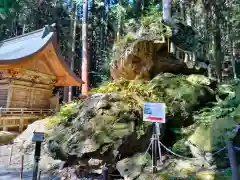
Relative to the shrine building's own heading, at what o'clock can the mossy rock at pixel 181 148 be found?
The mossy rock is roughly at 10 o'clock from the shrine building.

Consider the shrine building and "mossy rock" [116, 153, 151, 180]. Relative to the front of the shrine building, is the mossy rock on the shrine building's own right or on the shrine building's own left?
on the shrine building's own left

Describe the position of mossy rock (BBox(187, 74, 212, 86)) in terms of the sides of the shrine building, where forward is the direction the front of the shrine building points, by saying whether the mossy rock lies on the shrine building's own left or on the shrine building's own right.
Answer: on the shrine building's own left

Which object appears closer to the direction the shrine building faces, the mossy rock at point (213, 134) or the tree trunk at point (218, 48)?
the mossy rock

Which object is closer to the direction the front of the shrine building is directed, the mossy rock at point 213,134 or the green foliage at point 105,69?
the mossy rock

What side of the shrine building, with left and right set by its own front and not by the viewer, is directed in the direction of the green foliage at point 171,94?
left

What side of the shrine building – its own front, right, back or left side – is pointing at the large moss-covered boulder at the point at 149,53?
left

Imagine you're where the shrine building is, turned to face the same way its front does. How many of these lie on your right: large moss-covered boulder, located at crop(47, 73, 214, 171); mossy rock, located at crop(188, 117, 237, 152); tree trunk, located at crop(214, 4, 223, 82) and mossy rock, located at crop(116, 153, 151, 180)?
0

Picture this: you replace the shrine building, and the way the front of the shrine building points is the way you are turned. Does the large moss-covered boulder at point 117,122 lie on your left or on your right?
on your left

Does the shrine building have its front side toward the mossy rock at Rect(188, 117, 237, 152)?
no

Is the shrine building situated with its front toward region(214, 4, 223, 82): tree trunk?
no
